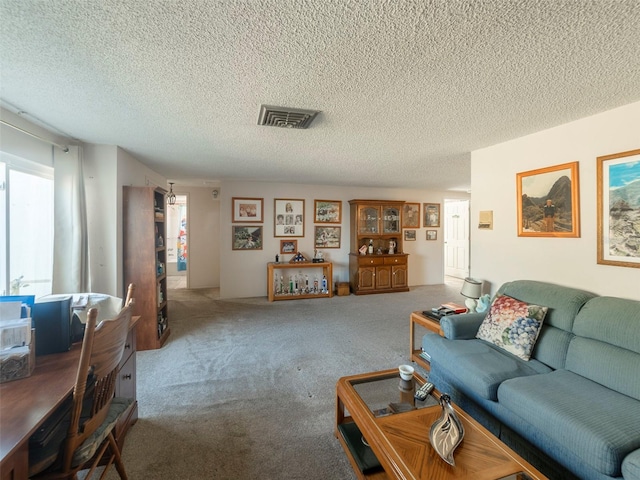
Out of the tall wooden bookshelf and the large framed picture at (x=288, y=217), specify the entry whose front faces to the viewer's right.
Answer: the tall wooden bookshelf

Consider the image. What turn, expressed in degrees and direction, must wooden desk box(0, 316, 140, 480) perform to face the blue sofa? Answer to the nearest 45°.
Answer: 0° — it already faces it

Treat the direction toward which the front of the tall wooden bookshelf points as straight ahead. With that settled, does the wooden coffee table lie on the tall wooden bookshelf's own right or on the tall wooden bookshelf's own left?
on the tall wooden bookshelf's own right

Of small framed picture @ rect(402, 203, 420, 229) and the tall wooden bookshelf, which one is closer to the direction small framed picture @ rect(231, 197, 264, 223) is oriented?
the tall wooden bookshelf

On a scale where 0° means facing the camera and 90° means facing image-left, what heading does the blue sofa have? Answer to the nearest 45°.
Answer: approximately 45°

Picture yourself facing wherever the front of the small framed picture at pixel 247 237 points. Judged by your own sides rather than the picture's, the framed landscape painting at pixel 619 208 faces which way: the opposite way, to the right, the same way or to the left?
to the right

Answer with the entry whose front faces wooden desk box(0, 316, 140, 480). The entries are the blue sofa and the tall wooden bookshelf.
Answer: the blue sofa

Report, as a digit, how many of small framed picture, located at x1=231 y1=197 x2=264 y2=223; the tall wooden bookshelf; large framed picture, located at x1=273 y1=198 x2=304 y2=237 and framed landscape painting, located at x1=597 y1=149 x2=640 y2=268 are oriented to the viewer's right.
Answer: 1

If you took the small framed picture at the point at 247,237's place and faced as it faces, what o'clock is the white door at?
The white door is roughly at 9 o'clock from the small framed picture.

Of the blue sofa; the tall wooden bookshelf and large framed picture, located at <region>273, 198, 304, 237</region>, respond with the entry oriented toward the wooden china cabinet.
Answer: the tall wooden bookshelf

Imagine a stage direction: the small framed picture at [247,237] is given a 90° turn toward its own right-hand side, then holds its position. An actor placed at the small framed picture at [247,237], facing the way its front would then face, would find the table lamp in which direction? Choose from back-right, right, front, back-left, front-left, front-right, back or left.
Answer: back-left

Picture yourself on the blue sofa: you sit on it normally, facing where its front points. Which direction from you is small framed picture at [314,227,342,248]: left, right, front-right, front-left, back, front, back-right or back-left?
right

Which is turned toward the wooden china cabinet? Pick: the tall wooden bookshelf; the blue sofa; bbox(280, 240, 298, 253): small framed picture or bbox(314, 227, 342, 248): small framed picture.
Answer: the tall wooden bookshelf

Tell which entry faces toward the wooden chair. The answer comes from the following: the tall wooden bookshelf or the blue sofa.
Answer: the blue sofa

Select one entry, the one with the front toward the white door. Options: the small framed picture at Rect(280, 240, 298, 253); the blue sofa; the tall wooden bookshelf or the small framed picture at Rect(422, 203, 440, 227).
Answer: the tall wooden bookshelf

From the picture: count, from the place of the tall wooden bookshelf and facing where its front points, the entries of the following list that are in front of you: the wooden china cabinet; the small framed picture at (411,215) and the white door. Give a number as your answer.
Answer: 3

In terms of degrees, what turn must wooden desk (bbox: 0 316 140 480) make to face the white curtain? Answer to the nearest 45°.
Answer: approximately 135° to its left
